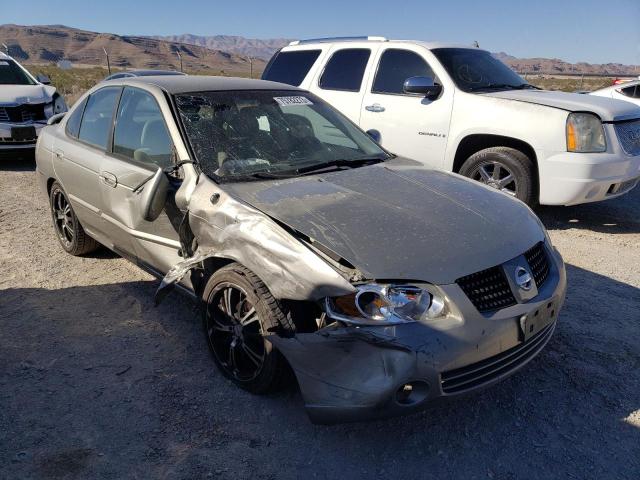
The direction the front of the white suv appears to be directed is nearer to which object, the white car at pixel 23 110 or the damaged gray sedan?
the damaged gray sedan

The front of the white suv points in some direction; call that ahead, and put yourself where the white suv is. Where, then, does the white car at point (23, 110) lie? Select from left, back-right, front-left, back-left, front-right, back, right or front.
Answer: back-right

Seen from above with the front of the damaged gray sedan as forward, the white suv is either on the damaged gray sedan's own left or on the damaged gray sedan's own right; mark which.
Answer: on the damaged gray sedan's own left

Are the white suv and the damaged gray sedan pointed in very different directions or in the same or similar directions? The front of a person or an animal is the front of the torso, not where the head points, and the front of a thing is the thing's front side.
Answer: same or similar directions

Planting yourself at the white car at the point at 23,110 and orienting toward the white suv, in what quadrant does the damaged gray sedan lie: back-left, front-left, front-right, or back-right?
front-right

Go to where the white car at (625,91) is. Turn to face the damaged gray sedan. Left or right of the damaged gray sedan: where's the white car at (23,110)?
right

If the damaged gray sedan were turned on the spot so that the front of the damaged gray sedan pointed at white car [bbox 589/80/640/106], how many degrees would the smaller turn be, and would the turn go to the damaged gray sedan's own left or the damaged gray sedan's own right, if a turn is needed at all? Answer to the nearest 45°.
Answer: approximately 90° to the damaged gray sedan's own left

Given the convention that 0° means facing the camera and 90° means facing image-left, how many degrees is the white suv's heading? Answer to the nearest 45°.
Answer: approximately 315°

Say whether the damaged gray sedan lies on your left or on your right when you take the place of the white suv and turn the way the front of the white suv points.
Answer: on your right

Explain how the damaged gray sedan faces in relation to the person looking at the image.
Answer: facing the viewer and to the right of the viewer

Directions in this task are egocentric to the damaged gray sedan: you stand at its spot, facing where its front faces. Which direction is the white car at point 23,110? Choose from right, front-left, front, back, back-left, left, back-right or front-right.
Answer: back

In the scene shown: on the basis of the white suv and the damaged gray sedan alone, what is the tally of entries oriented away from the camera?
0
